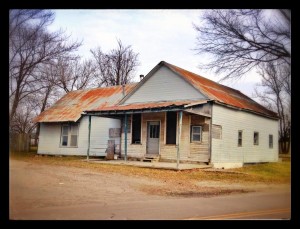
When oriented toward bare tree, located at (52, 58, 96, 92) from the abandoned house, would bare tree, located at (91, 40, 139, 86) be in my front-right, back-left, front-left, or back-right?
front-right

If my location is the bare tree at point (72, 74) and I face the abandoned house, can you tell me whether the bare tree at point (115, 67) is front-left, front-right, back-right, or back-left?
front-left
